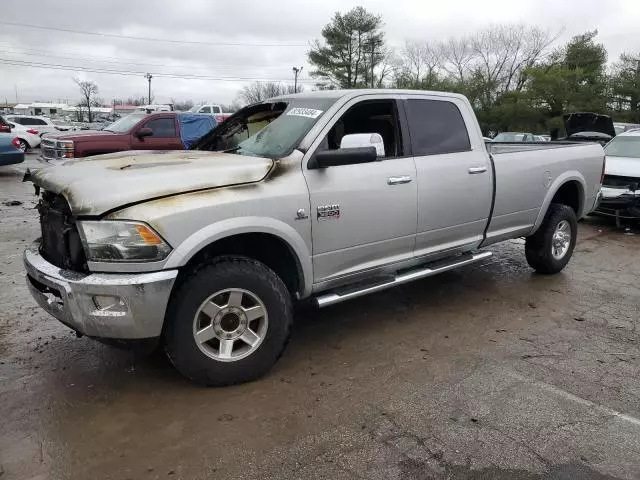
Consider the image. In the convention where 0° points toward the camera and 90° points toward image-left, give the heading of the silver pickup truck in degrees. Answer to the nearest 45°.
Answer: approximately 45°

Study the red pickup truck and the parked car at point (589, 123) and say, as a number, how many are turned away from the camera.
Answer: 0

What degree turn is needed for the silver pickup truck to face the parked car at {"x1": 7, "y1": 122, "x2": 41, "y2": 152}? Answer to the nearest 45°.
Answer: approximately 90° to its right

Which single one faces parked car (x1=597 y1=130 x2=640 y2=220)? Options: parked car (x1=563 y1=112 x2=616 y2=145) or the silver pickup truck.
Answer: parked car (x1=563 y1=112 x2=616 y2=145)

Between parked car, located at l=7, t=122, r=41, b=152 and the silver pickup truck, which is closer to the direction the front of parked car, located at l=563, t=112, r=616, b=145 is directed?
the silver pickup truck

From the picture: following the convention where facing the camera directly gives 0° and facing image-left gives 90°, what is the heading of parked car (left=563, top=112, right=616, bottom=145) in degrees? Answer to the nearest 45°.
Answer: approximately 0°

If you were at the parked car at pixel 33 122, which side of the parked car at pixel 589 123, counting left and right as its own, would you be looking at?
right

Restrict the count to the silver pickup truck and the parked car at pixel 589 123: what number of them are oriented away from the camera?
0

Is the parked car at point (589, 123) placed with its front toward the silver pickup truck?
yes

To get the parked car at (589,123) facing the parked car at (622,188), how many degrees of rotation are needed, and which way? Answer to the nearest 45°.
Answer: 0° — it already faces it
